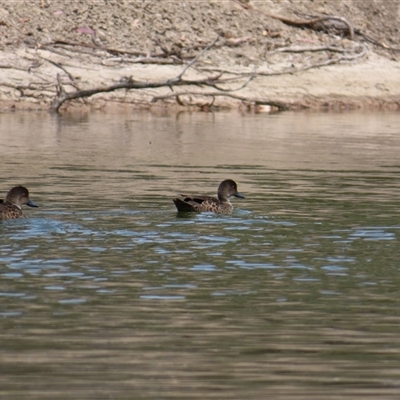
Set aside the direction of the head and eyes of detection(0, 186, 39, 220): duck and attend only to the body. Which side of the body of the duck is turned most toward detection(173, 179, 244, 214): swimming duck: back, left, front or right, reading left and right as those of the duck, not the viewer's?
front

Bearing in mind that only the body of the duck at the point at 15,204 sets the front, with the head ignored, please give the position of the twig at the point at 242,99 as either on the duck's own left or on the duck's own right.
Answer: on the duck's own left

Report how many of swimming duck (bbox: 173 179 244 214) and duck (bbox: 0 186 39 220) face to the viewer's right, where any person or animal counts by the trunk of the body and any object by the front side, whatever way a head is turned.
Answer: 2

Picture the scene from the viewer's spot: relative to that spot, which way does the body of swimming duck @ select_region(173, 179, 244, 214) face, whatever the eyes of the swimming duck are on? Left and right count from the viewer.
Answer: facing to the right of the viewer

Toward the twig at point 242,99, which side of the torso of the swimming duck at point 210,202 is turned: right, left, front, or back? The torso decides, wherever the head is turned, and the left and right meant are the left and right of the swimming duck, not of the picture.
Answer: left

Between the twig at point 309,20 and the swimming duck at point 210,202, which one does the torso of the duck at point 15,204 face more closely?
the swimming duck

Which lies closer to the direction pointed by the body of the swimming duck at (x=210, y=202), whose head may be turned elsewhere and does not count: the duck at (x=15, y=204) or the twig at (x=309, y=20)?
the twig

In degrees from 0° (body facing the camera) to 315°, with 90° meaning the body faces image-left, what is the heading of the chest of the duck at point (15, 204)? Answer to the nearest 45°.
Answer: approximately 270°

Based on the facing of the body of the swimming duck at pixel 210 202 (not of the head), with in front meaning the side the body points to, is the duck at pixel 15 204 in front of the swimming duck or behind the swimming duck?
behind
